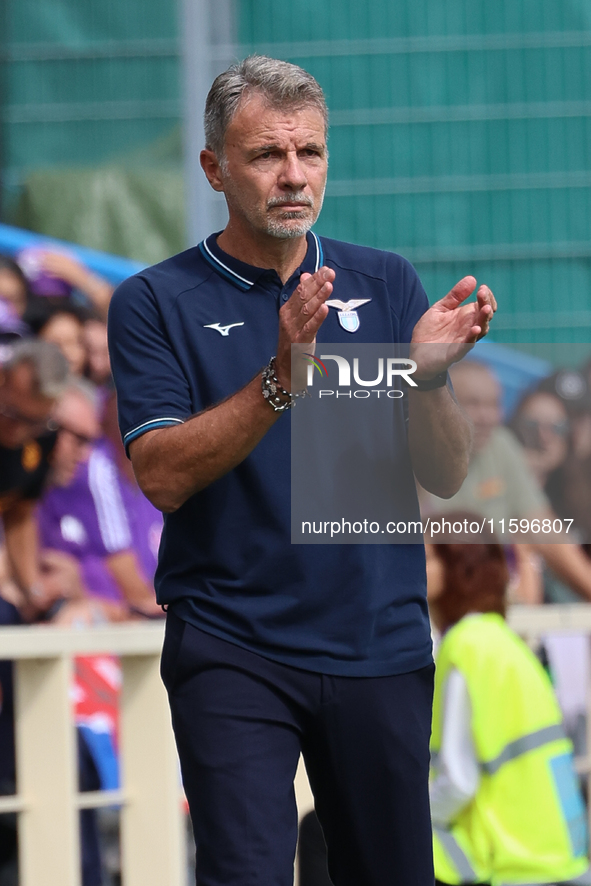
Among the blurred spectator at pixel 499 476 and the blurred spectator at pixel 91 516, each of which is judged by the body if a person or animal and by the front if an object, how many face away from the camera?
0

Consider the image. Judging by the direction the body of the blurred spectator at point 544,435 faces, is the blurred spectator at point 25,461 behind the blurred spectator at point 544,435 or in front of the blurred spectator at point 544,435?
in front

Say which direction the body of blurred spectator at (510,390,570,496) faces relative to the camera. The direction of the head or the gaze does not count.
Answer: toward the camera

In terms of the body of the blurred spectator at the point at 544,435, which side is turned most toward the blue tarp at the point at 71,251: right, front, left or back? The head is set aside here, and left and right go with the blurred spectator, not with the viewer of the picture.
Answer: right

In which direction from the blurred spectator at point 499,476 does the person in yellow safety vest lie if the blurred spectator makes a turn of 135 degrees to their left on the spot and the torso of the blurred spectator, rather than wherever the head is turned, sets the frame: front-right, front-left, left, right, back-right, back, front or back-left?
right

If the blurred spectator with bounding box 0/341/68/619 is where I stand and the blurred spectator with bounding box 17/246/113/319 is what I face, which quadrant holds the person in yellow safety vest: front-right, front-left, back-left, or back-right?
back-right

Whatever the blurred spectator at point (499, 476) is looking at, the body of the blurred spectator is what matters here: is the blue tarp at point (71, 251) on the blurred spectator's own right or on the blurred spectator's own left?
on the blurred spectator's own right

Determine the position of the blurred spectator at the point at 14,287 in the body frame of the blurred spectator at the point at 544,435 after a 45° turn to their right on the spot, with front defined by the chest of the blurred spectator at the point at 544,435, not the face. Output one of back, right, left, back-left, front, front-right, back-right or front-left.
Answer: front

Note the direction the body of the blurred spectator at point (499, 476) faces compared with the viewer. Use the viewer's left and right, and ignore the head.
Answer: facing the viewer and to the left of the viewer

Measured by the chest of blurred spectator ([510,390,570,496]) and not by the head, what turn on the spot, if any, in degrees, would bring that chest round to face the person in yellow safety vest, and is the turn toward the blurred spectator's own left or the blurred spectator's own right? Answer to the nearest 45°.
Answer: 0° — they already face them

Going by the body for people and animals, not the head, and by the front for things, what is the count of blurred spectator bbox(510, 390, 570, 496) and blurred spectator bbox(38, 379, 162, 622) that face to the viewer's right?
0

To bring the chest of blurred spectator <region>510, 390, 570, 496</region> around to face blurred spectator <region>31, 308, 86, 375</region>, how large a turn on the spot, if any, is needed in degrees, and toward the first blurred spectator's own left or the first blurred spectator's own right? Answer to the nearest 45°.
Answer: approximately 45° to the first blurred spectator's own right
